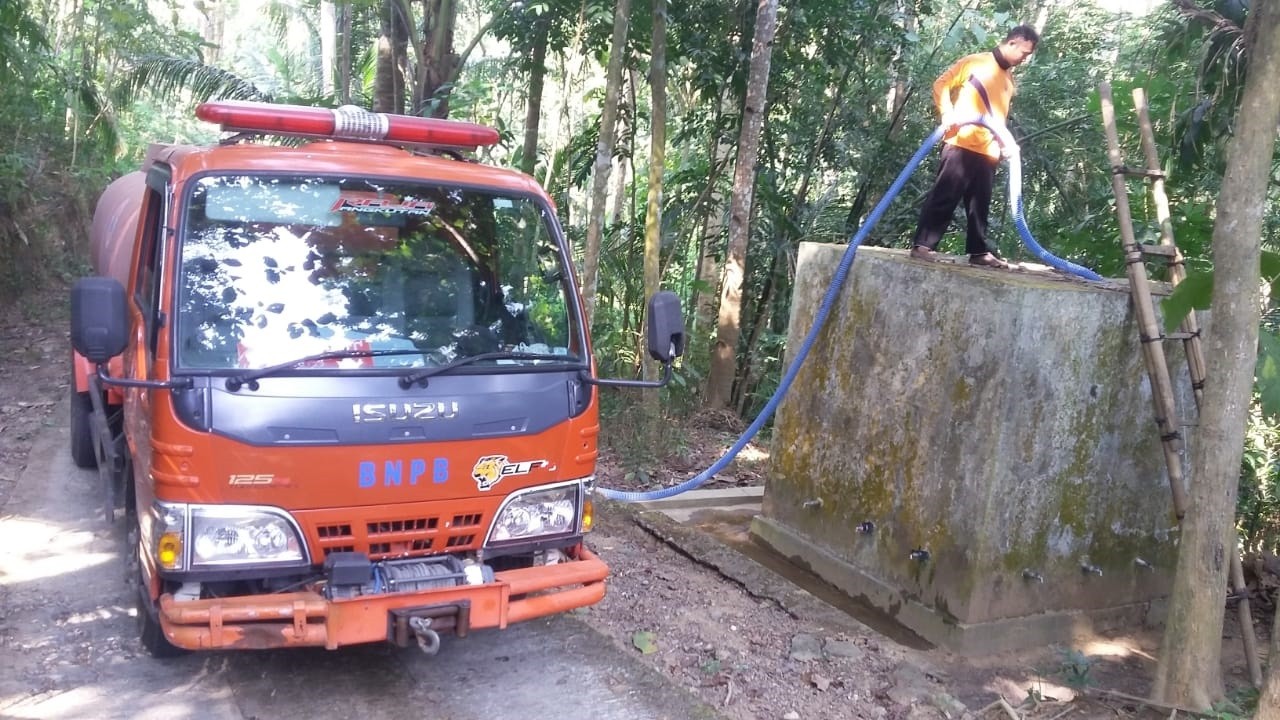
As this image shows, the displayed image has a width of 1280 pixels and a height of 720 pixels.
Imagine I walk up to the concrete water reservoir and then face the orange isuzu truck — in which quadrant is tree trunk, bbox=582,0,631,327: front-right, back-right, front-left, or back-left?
front-right

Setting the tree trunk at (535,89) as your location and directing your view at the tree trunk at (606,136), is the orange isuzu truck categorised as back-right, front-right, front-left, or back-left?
front-right

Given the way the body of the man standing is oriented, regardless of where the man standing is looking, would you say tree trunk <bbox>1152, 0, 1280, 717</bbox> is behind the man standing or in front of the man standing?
in front

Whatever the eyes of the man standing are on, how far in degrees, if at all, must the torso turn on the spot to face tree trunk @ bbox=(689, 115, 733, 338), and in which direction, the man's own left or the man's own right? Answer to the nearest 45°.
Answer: approximately 180°

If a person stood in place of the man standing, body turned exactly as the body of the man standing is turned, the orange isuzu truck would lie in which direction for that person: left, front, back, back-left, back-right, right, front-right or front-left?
right
